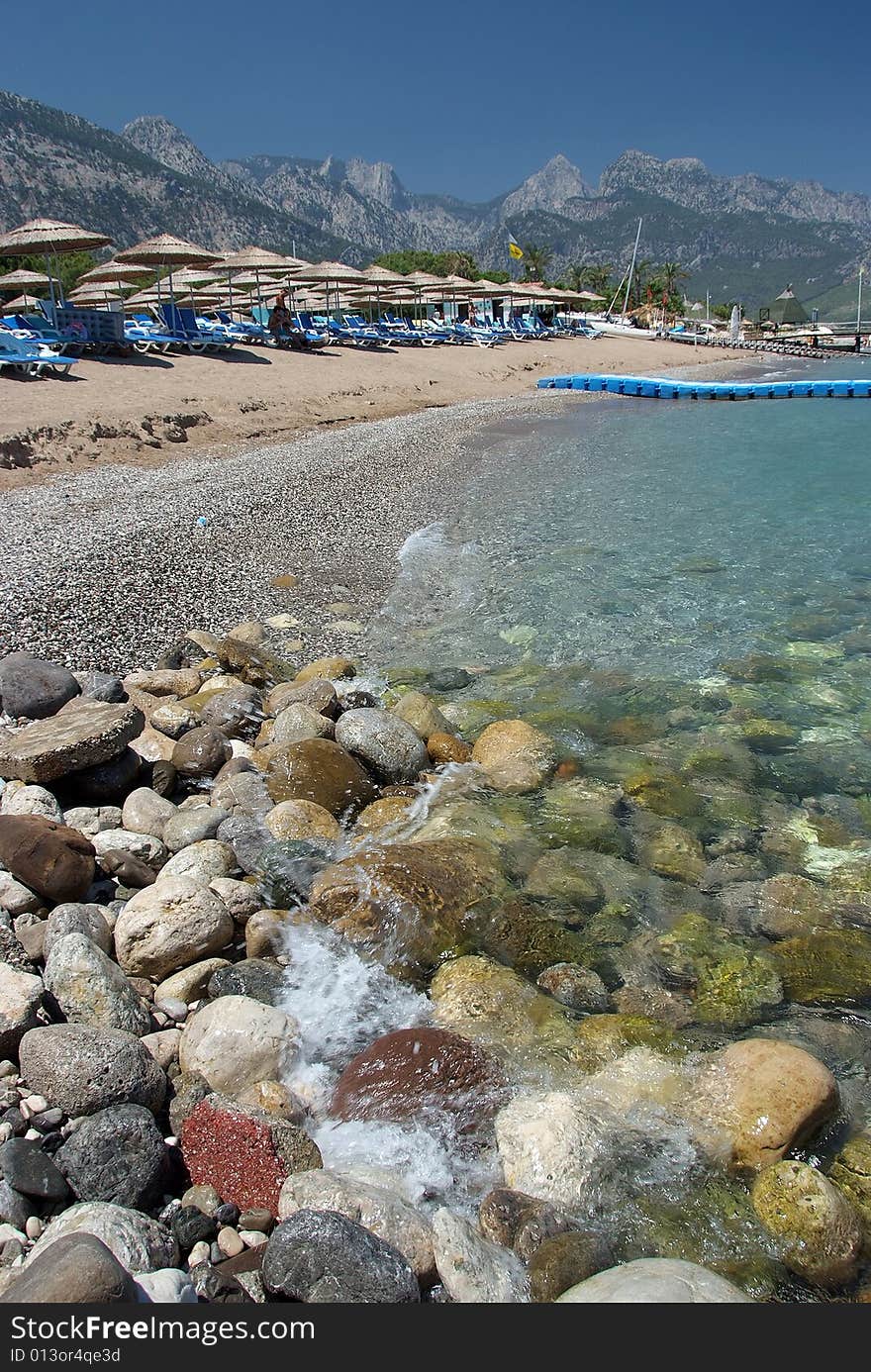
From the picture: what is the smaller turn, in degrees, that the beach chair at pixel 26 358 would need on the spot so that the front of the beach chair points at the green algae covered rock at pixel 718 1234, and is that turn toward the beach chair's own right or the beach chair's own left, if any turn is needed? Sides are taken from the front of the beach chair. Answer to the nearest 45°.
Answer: approximately 90° to the beach chair's own right

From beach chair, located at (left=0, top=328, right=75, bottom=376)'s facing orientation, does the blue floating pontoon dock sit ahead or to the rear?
ahead

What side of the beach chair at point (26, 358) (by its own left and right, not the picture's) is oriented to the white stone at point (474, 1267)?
right

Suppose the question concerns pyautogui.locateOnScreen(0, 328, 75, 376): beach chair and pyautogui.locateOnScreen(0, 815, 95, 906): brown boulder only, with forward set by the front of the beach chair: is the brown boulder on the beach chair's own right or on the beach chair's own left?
on the beach chair's own right

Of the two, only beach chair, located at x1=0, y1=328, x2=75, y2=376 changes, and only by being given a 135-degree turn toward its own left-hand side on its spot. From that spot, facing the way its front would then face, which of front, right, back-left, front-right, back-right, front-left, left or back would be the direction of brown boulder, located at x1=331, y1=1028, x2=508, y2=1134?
back-left

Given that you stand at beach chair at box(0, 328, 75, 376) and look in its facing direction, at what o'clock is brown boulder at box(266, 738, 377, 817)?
The brown boulder is roughly at 3 o'clock from the beach chair.

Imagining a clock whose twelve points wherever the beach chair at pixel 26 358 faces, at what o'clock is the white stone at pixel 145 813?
The white stone is roughly at 3 o'clock from the beach chair.

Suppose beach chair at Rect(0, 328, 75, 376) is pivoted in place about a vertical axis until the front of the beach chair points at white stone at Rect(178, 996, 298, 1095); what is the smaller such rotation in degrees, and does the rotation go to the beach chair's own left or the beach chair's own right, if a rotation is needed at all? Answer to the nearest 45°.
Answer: approximately 90° to the beach chair's own right

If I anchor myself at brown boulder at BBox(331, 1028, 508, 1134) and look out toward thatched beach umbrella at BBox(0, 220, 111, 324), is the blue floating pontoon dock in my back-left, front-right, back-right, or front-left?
front-right

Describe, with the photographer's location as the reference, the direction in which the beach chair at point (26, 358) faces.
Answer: facing to the right of the viewer

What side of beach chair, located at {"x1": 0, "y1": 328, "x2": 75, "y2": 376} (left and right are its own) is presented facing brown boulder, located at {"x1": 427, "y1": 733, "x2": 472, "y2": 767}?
right

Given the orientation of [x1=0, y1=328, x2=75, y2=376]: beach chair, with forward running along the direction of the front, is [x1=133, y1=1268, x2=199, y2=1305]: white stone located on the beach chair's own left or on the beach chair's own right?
on the beach chair's own right

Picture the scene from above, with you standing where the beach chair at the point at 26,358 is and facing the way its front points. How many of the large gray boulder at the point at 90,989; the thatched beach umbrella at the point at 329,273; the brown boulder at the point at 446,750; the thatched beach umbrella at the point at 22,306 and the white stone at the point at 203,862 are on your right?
3

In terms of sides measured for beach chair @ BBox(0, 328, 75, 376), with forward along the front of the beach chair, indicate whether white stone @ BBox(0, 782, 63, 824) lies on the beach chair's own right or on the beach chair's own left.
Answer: on the beach chair's own right
